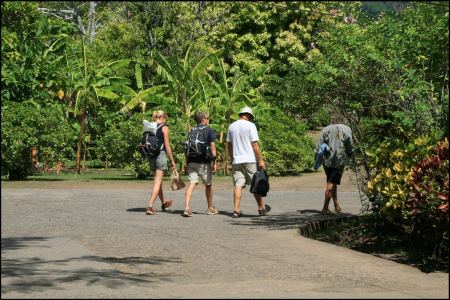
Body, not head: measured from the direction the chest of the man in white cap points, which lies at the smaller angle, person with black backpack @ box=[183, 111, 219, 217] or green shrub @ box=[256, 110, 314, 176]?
the green shrub

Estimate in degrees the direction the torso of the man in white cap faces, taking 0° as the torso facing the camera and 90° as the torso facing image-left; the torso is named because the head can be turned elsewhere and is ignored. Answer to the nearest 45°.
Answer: approximately 225°

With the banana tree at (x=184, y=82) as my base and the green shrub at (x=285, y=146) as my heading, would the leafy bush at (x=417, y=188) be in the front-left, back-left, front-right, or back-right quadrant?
front-right

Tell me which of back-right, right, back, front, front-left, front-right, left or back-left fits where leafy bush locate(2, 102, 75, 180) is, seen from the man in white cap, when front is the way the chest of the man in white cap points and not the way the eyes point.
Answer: left

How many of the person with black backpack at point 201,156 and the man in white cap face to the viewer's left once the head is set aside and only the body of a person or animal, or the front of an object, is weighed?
0

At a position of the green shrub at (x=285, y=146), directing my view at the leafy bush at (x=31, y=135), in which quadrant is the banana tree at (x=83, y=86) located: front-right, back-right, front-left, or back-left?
front-right

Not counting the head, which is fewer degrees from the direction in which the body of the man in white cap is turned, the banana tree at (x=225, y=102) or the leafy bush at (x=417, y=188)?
the banana tree

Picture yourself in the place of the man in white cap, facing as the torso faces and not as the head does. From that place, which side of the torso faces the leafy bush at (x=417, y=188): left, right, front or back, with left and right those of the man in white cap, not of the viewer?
right

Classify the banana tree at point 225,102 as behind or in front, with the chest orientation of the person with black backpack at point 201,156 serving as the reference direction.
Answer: in front

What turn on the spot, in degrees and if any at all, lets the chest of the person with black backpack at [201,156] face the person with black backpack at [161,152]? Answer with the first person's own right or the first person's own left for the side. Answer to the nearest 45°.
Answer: approximately 135° to the first person's own left

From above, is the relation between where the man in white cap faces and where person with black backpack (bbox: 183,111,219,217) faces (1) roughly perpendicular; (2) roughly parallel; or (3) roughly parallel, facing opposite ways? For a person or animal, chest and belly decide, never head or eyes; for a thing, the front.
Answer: roughly parallel

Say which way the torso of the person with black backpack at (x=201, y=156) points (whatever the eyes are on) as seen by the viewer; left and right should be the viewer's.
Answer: facing away from the viewer and to the right of the viewer

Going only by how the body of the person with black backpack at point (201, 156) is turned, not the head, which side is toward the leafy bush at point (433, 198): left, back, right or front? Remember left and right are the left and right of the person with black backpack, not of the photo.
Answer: right
